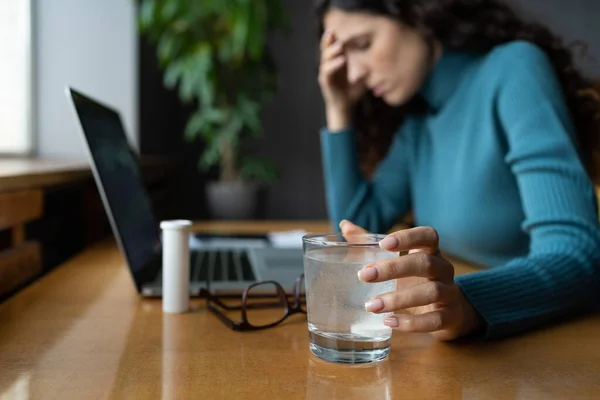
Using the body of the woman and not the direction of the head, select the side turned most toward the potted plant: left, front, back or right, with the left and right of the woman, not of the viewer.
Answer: right

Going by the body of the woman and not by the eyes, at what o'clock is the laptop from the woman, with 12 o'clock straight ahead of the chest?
The laptop is roughly at 12 o'clock from the woman.

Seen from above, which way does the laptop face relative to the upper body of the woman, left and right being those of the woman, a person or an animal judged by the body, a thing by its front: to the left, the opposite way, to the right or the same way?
the opposite way

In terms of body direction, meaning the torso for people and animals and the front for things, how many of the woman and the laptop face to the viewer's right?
1

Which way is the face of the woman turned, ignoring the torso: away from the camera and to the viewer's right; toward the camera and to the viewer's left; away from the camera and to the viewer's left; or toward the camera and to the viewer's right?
toward the camera and to the viewer's left

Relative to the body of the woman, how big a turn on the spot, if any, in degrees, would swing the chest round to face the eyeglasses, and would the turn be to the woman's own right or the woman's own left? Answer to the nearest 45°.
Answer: approximately 45° to the woman's own left

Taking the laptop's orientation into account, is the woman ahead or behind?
ahead

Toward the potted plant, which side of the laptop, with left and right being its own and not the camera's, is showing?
left

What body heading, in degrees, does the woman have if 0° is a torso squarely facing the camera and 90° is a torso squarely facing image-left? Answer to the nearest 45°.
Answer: approximately 45°

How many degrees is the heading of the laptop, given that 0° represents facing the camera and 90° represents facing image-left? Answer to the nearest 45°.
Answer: approximately 270°
